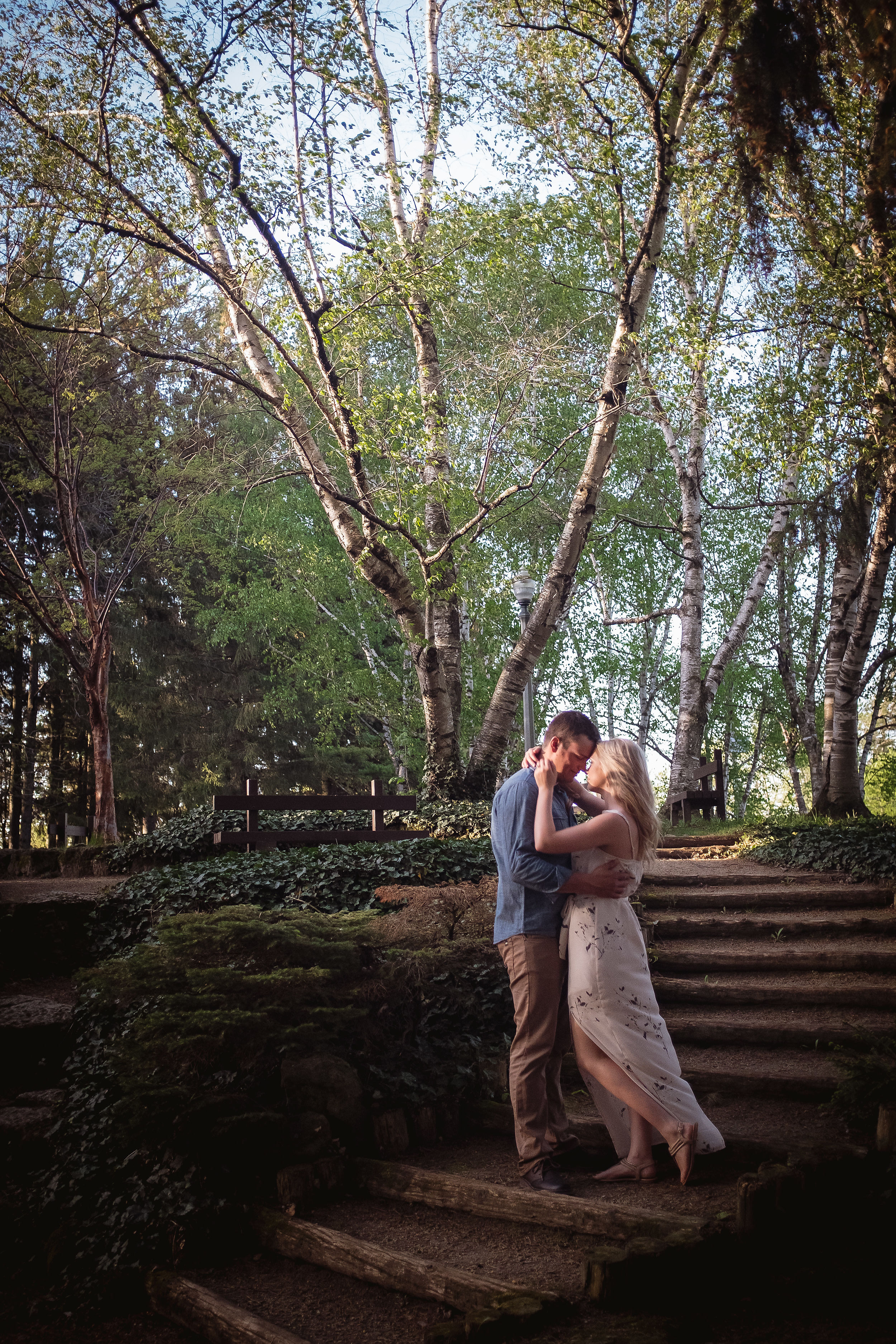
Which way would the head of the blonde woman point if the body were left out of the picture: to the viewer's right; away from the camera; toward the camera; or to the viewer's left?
to the viewer's left

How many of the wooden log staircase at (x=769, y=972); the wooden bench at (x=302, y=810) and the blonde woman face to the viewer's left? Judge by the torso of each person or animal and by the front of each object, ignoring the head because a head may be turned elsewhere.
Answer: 1

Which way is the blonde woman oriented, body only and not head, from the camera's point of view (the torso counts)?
to the viewer's left

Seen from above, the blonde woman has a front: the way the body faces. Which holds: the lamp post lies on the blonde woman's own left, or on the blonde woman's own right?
on the blonde woman's own right

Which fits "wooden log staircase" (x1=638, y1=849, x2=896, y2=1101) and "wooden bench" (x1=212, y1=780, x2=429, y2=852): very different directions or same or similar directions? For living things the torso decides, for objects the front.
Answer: same or similar directions

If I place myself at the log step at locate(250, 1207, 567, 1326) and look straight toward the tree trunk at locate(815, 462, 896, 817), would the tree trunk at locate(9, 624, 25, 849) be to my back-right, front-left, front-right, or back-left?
front-left

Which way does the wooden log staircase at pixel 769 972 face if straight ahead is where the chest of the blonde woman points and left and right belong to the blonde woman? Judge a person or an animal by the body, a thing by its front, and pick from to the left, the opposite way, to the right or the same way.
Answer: to the left

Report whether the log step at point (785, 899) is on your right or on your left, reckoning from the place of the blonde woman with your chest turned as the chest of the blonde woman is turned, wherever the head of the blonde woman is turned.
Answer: on your right

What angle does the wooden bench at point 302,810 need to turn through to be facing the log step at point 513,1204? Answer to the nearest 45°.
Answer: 0° — it already faces it

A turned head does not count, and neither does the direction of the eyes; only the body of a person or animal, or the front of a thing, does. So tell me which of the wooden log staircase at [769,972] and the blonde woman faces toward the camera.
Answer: the wooden log staircase

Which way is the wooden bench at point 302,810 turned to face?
toward the camera

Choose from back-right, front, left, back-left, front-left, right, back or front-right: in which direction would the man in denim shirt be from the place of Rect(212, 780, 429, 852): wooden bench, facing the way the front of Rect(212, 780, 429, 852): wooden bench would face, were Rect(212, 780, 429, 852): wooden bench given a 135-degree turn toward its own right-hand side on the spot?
back-left

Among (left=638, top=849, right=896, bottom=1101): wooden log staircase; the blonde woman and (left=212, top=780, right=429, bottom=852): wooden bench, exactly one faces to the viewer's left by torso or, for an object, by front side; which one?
the blonde woman
